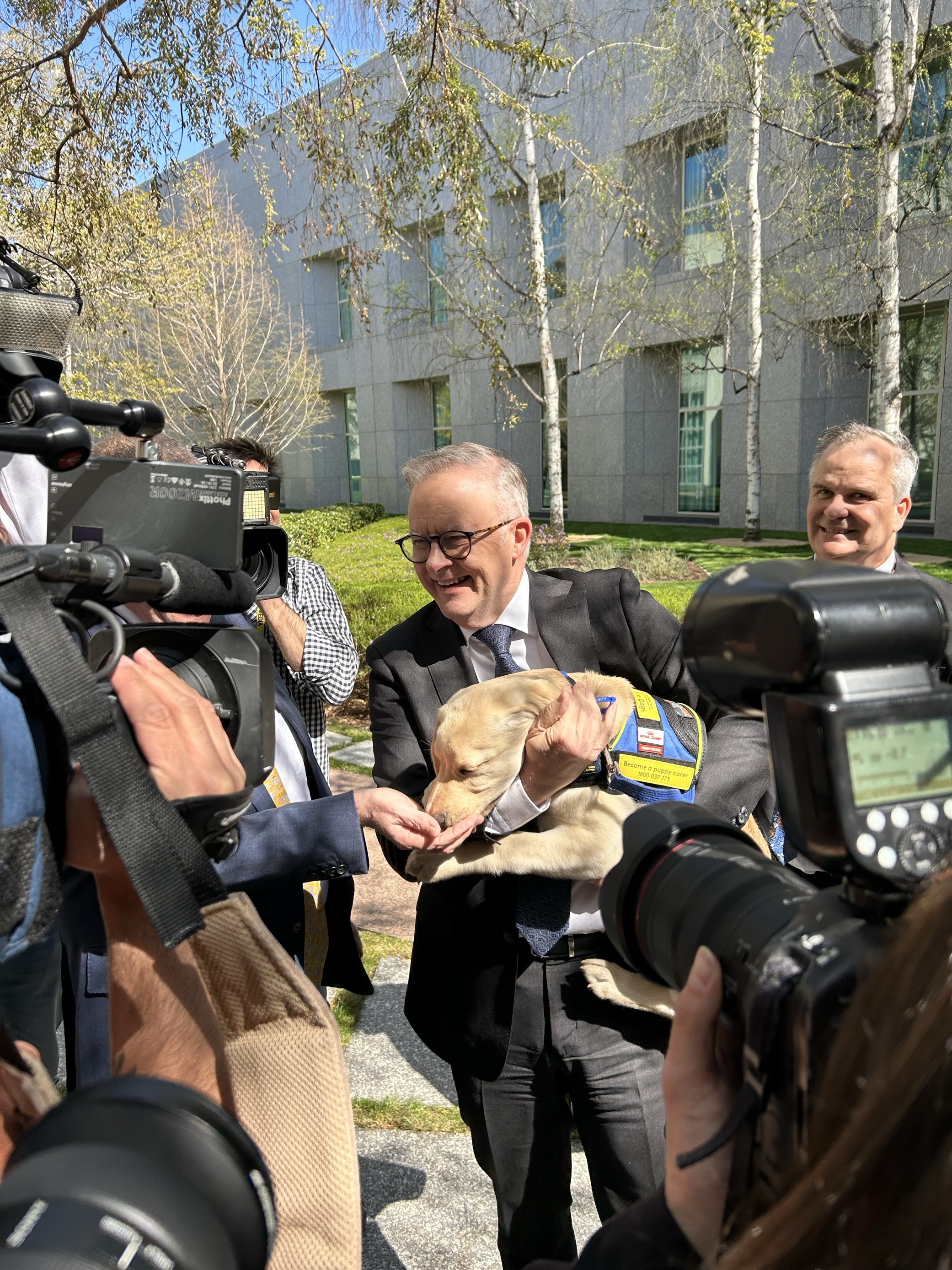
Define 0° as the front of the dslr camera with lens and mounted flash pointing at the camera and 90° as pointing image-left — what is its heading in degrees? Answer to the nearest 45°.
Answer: approximately 135°

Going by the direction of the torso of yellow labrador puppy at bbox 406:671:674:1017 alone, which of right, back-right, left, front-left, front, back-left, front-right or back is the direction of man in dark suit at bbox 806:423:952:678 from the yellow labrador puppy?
back-right

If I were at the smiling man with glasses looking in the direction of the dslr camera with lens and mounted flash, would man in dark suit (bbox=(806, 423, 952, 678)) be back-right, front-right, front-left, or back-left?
back-left

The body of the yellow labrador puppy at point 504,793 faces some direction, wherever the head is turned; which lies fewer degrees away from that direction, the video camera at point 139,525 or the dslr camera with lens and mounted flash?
the video camera

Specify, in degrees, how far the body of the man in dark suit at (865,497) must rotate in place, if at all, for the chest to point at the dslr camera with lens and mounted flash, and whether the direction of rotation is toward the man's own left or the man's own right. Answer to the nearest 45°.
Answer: approximately 45° to the man's own left

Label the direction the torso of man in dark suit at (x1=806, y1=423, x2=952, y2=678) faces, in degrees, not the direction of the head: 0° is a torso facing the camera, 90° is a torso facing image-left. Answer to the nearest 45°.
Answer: approximately 45°

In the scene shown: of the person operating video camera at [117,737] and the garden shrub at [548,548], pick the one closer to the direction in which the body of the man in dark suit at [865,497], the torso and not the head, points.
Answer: the person operating video camera

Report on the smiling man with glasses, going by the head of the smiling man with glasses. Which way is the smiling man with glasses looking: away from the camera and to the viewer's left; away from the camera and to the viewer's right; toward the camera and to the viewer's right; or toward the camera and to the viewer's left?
toward the camera and to the viewer's left

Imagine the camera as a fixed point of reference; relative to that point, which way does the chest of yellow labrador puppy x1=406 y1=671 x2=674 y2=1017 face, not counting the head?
to the viewer's left
